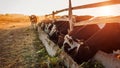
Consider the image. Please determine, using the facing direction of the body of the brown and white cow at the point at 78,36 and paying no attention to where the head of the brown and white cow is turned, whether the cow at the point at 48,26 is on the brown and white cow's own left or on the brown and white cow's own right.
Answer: on the brown and white cow's own right

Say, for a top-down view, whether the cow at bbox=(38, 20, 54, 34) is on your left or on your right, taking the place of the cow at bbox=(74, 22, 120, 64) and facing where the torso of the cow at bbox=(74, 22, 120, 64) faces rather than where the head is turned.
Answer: on your right

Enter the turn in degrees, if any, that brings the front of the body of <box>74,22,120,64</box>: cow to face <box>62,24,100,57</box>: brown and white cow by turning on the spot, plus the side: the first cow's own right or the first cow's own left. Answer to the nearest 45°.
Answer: approximately 45° to the first cow's own right

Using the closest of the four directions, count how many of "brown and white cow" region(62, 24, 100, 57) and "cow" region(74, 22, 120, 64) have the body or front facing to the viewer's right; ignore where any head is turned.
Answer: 0

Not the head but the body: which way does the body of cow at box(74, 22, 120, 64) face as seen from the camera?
to the viewer's left
